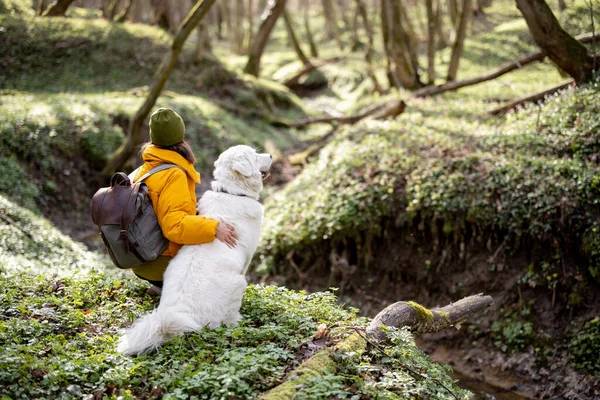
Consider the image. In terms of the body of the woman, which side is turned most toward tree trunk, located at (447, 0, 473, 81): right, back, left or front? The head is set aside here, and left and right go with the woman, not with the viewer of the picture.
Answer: front

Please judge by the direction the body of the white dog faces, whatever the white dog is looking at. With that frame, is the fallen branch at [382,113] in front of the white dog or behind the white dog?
in front

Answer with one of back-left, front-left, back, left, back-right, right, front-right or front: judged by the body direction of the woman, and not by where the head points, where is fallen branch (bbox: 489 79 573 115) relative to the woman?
front

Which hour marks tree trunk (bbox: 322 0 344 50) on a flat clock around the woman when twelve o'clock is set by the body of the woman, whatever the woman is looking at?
The tree trunk is roughly at 11 o'clock from the woman.

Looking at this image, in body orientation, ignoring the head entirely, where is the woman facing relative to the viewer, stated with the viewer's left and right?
facing away from the viewer and to the right of the viewer

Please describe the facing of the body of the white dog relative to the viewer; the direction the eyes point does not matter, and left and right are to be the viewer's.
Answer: facing away from the viewer and to the right of the viewer

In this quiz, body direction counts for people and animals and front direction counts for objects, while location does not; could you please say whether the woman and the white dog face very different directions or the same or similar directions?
same or similar directions

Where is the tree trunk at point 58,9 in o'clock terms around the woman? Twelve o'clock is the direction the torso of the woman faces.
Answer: The tree trunk is roughly at 10 o'clock from the woman.

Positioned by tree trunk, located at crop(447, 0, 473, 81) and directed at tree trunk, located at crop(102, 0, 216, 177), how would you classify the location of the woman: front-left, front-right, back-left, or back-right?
front-left

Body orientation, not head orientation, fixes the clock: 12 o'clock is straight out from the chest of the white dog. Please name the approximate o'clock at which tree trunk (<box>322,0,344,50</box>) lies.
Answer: The tree trunk is roughly at 11 o'clock from the white dog.

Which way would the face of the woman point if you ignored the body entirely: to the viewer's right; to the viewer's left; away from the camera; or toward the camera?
away from the camera

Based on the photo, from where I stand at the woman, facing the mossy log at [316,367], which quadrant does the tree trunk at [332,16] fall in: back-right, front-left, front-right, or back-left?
back-left

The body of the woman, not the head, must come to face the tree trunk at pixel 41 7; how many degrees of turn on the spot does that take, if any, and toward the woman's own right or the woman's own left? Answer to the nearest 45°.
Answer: approximately 45° to the woman's own left

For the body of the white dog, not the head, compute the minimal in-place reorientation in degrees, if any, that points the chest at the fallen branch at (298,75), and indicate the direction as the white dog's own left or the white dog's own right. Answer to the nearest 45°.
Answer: approximately 45° to the white dog's own left

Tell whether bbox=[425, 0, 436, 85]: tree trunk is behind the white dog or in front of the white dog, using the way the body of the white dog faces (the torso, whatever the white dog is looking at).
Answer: in front
